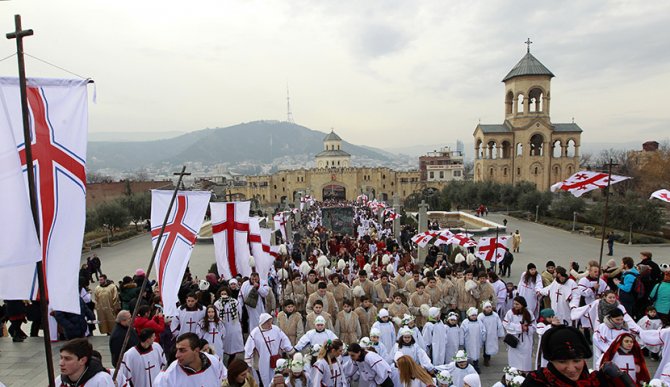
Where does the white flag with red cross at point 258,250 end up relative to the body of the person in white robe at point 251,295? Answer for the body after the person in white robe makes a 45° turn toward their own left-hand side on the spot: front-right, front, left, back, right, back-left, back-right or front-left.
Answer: back-left

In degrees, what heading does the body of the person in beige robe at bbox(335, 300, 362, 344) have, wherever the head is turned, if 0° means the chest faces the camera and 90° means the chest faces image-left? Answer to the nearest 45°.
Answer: approximately 0°

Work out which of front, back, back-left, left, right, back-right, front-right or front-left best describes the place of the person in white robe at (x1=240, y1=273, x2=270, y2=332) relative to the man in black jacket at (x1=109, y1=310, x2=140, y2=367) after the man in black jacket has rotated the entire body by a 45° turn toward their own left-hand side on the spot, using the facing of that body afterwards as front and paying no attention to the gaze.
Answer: front-left

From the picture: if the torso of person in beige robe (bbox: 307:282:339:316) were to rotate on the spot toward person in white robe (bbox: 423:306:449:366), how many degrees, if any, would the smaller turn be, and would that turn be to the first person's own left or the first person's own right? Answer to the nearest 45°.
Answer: approximately 45° to the first person's own left

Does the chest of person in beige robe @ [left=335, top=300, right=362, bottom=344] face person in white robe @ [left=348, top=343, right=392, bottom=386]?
yes

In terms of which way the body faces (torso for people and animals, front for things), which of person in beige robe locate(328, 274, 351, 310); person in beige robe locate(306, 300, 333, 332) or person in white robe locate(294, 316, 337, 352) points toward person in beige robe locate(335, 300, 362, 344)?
person in beige robe locate(328, 274, 351, 310)

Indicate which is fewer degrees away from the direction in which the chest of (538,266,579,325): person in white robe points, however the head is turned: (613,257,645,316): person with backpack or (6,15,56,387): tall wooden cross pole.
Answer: the tall wooden cross pole

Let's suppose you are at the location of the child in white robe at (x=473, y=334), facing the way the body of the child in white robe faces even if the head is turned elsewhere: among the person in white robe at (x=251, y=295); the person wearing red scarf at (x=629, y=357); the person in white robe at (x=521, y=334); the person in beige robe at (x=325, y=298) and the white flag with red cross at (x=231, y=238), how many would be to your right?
3

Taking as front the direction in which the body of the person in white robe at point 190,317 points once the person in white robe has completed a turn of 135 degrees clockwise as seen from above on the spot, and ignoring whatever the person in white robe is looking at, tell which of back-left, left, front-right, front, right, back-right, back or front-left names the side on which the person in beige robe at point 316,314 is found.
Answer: back-right

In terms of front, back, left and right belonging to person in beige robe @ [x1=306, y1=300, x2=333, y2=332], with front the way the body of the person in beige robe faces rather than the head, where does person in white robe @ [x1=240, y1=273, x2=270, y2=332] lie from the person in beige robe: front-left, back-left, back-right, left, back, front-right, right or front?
back-right
